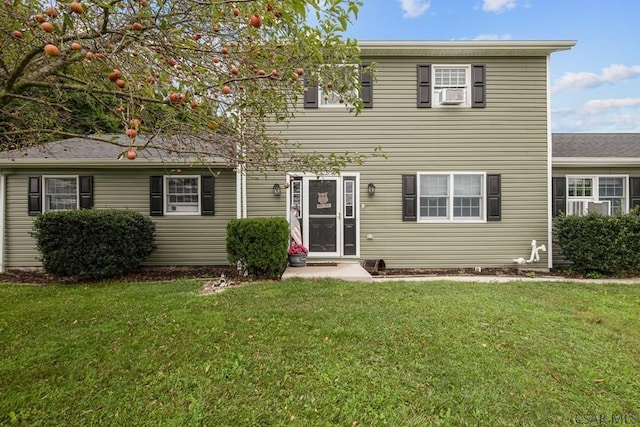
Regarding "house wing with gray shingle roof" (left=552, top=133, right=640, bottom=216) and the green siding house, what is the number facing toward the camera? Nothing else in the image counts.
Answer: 2

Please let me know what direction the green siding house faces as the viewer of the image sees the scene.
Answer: facing the viewer

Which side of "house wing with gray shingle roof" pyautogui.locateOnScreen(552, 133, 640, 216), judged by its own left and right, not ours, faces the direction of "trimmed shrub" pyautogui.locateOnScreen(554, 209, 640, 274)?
front

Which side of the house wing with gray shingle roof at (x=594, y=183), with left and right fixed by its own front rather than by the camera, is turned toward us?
front

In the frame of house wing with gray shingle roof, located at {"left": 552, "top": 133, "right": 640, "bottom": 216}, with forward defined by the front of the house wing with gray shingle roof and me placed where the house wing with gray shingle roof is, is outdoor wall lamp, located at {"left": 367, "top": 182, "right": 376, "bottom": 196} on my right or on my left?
on my right

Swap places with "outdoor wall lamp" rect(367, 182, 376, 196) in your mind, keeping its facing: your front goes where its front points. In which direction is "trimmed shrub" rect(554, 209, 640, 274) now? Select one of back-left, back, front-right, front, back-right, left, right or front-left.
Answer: left

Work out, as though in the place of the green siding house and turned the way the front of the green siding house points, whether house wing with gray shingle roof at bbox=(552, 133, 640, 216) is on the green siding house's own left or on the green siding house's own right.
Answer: on the green siding house's own left

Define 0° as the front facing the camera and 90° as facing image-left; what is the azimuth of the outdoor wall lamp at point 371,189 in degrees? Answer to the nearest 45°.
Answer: approximately 0°
